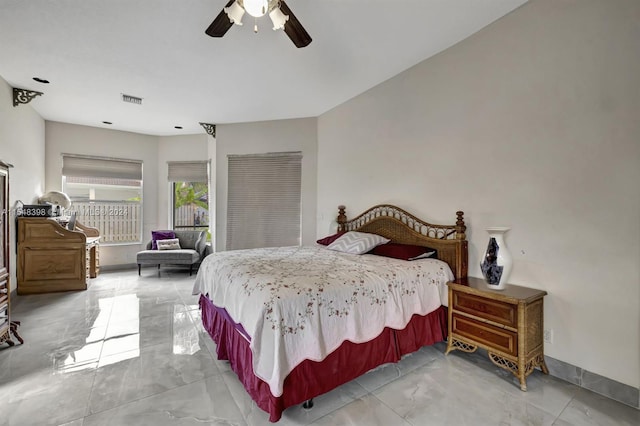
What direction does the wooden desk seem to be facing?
to the viewer's right

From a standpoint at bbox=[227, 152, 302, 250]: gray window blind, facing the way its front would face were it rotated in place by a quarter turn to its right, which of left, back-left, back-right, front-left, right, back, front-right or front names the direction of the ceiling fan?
left

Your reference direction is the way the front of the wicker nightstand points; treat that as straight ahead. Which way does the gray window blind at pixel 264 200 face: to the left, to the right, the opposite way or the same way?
to the left

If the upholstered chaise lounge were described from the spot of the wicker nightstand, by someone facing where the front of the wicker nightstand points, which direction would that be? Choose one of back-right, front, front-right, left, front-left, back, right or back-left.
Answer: front-right

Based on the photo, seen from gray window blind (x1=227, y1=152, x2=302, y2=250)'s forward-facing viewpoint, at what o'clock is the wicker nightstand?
The wicker nightstand is roughly at 11 o'clock from the gray window blind.

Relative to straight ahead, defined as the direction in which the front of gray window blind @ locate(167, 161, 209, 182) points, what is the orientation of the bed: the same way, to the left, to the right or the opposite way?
to the right

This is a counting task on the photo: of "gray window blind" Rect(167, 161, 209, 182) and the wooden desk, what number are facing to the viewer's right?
1

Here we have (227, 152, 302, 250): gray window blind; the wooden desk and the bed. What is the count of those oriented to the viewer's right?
1

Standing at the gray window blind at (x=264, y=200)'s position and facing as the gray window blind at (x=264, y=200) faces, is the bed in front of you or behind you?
in front

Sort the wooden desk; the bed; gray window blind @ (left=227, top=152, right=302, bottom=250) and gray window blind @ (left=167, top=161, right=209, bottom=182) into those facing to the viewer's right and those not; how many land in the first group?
1

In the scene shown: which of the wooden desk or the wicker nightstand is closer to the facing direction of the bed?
the wooden desk

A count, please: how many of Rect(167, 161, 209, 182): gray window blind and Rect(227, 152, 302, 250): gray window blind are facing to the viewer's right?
0

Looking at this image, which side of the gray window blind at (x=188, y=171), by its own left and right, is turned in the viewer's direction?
front

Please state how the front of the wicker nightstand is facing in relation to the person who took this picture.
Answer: facing the viewer and to the left of the viewer

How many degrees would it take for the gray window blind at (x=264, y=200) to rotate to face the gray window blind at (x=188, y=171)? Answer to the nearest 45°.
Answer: approximately 135° to its right
